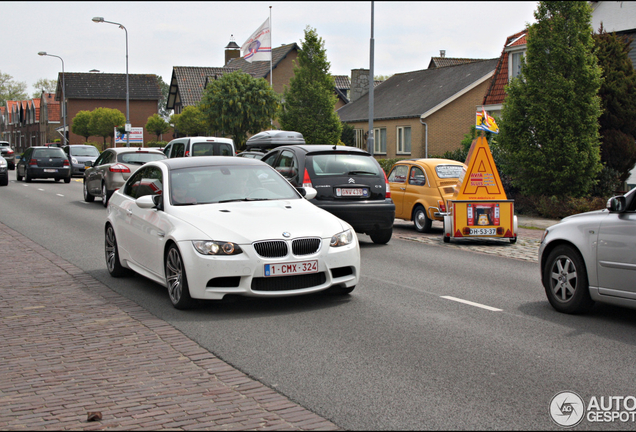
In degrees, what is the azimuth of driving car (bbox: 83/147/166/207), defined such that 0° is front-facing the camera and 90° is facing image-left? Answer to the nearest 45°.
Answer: approximately 135°

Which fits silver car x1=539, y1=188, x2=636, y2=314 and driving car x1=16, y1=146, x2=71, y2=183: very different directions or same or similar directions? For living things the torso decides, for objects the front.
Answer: same or similar directions

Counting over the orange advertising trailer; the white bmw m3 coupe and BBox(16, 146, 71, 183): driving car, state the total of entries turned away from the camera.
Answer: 2

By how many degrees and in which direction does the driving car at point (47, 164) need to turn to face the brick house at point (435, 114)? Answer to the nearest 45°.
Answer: approximately 90° to its right

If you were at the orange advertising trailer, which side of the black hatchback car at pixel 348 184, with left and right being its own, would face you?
right

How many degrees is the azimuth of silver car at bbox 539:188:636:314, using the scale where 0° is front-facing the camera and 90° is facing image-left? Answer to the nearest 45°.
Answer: approximately 135°

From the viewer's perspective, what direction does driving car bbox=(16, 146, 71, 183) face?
away from the camera

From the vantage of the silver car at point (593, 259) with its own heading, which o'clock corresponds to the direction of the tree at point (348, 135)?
The tree is roughly at 1 o'clock from the silver car.

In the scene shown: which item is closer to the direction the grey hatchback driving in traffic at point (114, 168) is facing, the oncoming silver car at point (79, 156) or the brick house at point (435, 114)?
the oncoming silver car

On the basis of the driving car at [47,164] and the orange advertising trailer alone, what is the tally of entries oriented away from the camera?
2

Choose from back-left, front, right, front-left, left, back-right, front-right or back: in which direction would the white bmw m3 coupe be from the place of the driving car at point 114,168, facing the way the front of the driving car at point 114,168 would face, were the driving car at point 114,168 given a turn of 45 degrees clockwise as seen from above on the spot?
back

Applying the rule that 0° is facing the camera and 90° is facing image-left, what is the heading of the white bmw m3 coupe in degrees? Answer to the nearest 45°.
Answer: approximately 315°

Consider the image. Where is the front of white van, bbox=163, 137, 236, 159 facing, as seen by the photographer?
facing away from the viewer and to the left of the viewer

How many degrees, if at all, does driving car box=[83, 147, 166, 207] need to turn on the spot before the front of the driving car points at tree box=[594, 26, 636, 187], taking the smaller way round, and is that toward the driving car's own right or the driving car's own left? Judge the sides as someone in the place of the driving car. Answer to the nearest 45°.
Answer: approximately 135° to the driving car's own right

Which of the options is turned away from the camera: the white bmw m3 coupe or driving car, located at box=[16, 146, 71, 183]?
the driving car

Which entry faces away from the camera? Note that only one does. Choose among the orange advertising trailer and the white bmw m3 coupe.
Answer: the orange advertising trailer

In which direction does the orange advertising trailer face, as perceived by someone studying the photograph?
facing away from the viewer
